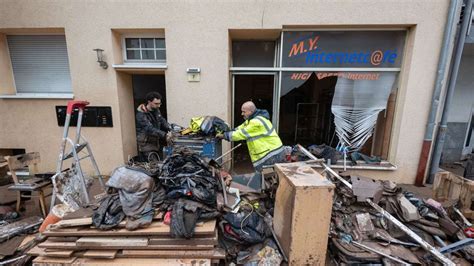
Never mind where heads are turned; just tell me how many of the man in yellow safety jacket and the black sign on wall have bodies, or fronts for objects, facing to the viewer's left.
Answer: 1

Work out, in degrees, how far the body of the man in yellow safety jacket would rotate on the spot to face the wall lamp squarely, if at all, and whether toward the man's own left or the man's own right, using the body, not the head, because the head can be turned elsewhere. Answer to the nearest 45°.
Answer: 0° — they already face it

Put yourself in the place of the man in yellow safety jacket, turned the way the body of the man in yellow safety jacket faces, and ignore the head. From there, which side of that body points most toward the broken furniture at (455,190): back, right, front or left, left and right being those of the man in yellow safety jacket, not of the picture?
back

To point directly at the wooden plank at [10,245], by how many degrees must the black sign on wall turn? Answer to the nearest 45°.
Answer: approximately 45° to its right

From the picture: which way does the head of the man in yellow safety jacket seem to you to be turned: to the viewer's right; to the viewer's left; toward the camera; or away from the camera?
to the viewer's left

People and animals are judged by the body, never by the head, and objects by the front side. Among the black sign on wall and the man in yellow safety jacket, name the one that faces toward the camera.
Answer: the black sign on wall

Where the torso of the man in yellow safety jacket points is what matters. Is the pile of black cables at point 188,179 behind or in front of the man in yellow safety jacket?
in front

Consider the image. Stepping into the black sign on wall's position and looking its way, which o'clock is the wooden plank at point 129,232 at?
The wooden plank is roughly at 12 o'clock from the black sign on wall.

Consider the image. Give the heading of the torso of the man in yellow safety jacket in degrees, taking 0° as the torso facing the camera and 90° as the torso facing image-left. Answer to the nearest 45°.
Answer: approximately 90°

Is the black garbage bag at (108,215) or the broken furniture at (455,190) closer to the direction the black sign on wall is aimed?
the black garbage bag

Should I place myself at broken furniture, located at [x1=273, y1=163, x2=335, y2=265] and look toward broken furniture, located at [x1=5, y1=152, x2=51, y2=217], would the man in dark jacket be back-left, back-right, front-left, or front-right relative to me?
front-right

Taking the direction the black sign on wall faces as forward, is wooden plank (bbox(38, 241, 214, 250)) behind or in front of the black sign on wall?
in front

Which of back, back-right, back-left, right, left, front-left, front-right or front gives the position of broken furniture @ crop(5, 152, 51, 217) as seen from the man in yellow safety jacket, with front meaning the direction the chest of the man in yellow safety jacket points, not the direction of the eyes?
front

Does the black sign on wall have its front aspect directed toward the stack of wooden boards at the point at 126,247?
yes

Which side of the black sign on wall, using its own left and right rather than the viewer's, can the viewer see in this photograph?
front

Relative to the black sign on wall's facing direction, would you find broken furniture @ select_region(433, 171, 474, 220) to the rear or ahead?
ahead

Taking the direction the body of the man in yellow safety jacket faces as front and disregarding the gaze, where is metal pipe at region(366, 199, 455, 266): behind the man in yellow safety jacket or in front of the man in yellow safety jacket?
behind
